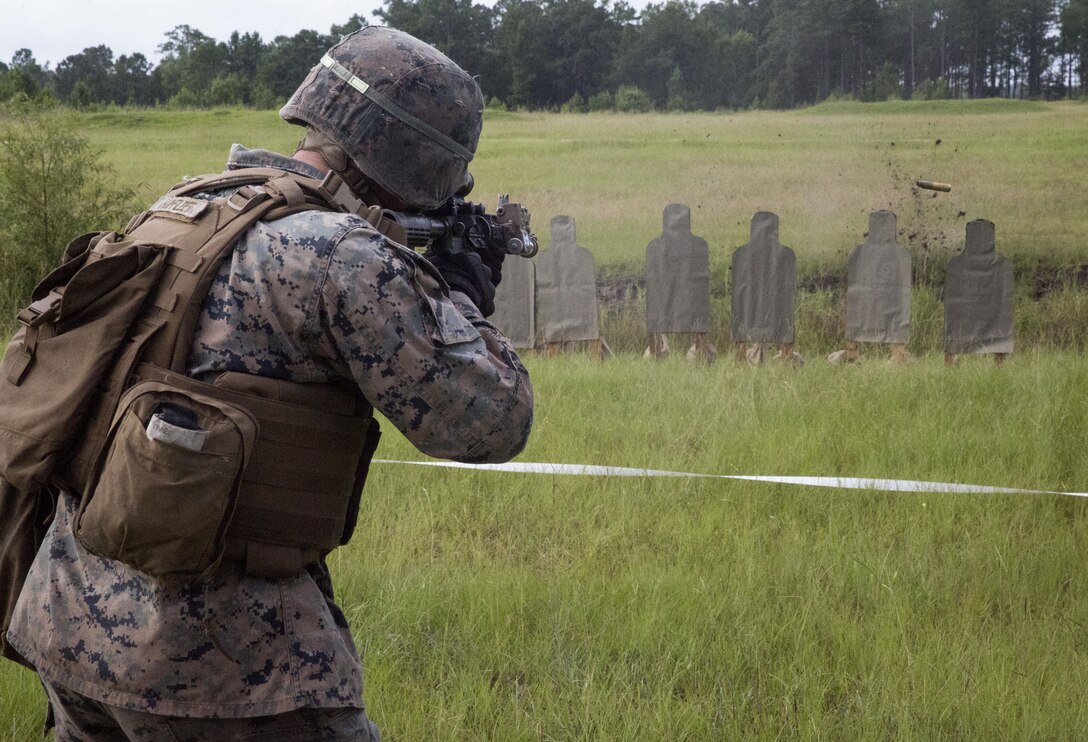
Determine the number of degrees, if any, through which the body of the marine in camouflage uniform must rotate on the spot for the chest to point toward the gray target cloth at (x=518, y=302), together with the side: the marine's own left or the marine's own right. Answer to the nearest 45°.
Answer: approximately 45° to the marine's own left

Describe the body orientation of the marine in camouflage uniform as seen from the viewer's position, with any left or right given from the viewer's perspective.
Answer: facing away from the viewer and to the right of the viewer

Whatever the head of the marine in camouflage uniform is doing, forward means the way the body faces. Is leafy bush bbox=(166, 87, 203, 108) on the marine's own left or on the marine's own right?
on the marine's own left

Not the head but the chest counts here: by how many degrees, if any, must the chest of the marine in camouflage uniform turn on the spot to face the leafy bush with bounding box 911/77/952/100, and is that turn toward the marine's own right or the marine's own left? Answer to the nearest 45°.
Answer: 0° — they already face it

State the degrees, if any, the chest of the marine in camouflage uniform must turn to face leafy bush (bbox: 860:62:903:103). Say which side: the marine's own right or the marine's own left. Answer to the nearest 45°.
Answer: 0° — they already face it

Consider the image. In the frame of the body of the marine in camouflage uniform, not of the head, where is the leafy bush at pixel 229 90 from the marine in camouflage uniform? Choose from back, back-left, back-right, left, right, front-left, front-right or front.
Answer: front-left
